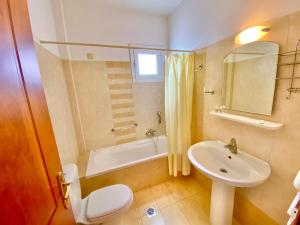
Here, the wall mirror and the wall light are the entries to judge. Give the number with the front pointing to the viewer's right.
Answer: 0

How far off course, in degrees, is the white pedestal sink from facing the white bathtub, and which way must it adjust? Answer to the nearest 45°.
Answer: approximately 45° to its right

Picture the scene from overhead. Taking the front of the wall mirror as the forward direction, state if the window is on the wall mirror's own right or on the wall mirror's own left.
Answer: on the wall mirror's own right

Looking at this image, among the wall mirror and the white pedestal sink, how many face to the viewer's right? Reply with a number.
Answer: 0

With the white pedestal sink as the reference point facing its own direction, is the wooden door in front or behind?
in front

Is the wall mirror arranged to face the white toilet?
yes

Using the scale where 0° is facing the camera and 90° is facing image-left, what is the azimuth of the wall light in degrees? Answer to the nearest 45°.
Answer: approximately 45°

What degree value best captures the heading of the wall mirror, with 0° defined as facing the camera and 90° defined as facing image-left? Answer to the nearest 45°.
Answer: approximately 45°
